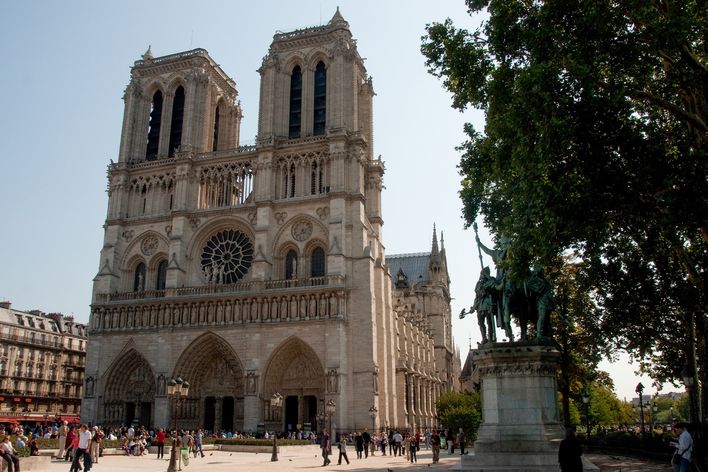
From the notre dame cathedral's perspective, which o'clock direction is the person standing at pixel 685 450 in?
The person standing is roughly at 10 o'clock from the notre dame cathedral.

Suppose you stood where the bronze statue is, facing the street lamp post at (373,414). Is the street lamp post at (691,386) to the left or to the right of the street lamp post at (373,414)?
right

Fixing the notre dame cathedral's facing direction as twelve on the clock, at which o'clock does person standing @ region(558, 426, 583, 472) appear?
The person standing is roughly at 10 o'clock from the notre dame cathedral.

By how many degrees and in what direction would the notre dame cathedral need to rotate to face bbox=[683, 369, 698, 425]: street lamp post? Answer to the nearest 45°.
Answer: approximately 90° to its left

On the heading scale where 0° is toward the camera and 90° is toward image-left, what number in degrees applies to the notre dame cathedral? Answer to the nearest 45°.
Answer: approximately 45°

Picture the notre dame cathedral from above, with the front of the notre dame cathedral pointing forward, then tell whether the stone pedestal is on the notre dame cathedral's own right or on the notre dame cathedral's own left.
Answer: on the notre dame cathedral's own left

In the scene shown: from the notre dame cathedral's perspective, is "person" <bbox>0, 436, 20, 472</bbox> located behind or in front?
in front

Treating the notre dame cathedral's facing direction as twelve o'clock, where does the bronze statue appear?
The bronze statue is roughly at 10 o'clock from the notre dame cathedral.

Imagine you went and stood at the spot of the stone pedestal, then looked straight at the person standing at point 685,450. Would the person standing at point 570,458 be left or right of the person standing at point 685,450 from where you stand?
right
